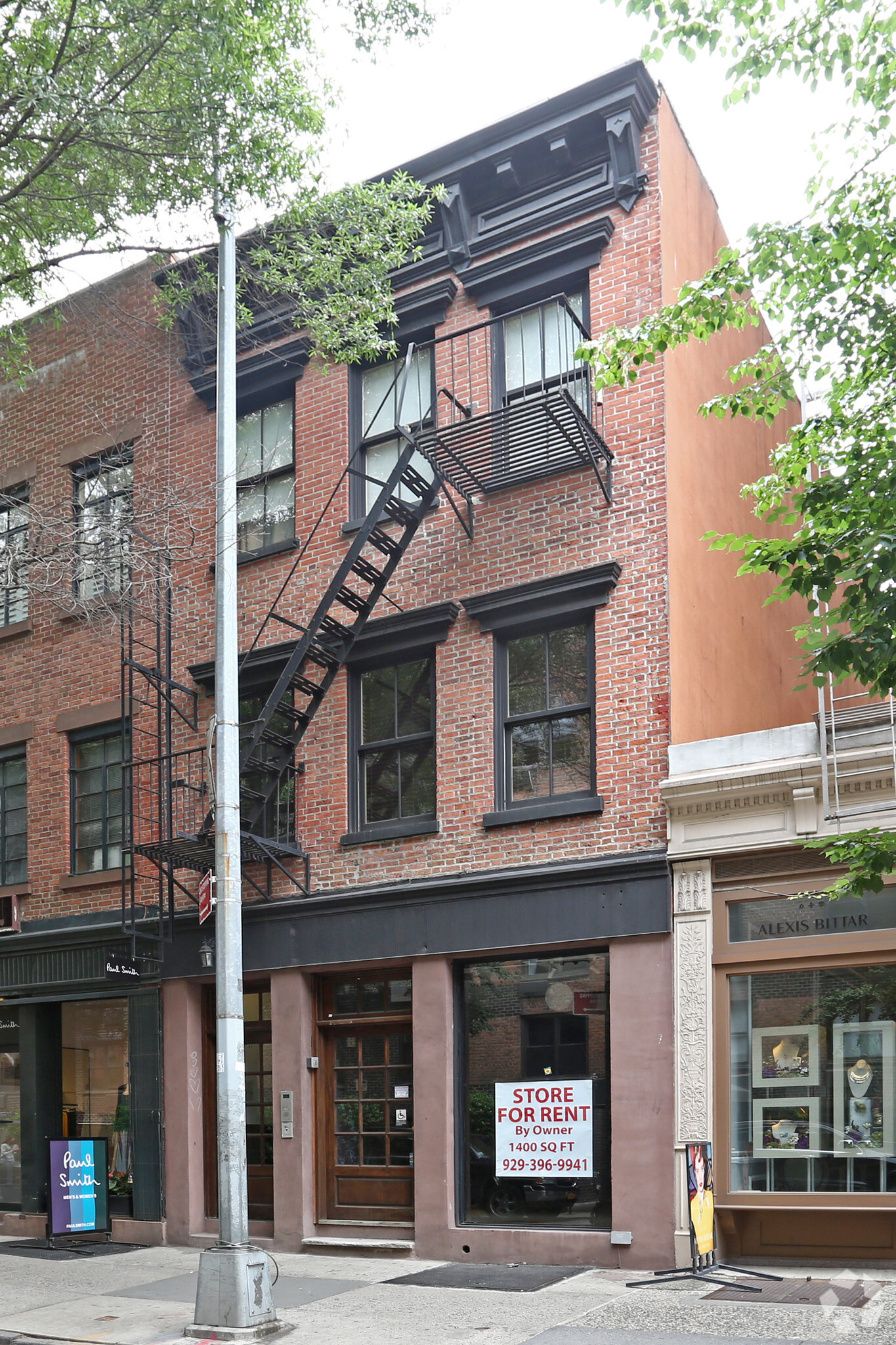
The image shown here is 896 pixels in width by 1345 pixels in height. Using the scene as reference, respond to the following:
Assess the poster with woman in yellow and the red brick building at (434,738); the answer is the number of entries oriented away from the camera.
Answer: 0

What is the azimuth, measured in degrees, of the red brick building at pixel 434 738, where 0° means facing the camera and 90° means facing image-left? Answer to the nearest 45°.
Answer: approximately 45°

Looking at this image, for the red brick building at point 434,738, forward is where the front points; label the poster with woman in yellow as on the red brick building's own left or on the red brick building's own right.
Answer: on the red brick building's own left
